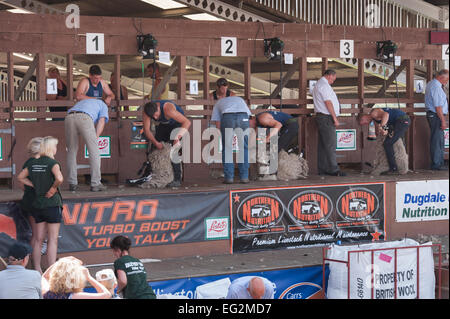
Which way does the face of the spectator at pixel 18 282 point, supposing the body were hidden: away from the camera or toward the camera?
away from the camera

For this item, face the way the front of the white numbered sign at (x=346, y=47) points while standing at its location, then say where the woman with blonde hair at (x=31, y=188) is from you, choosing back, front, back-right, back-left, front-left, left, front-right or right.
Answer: front-right

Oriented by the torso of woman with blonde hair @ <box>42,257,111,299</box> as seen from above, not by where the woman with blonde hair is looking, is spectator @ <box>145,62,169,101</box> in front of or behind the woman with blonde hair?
in front

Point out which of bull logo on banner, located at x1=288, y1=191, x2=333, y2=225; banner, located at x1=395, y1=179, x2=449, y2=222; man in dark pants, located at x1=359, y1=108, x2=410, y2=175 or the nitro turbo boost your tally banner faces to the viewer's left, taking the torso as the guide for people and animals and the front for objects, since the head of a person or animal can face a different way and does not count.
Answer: the man in dark pants

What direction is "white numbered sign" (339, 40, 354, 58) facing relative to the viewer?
toward the camera

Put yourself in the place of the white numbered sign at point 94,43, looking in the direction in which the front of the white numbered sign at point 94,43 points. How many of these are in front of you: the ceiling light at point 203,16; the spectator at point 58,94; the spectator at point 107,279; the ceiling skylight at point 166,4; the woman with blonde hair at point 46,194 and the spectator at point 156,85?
2

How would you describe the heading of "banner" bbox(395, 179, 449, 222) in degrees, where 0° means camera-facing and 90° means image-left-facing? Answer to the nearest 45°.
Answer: approximately 0°

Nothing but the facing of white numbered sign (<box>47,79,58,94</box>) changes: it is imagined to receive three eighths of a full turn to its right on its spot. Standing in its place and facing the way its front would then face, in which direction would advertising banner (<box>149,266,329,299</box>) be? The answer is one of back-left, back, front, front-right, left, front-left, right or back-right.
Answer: back

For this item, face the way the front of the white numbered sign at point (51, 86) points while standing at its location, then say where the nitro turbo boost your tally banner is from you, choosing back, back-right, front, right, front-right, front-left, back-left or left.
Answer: front-left

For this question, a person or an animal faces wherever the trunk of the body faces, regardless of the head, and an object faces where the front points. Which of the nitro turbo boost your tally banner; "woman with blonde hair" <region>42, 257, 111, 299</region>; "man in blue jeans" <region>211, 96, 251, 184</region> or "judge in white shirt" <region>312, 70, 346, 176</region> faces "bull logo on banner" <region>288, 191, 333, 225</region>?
the woman with blonde hair

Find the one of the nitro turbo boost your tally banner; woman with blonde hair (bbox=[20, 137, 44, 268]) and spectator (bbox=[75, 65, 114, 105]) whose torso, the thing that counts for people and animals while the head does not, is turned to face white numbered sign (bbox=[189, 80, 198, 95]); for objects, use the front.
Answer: the woman with blonde hair

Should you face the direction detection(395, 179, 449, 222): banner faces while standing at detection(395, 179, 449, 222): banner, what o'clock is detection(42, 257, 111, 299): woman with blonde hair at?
The woman with blonde hair is roughly at 1 o'clock from the banner.

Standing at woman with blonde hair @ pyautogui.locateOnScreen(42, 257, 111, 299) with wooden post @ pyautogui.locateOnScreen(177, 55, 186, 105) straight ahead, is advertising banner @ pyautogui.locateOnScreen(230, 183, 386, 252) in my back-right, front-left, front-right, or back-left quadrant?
front-right

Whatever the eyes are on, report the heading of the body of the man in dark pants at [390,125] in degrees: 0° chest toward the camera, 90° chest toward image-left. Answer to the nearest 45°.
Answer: approximately 90°

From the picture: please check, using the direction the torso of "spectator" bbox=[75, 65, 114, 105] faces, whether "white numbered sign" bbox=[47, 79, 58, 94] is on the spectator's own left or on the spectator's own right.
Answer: on the spectator's own right

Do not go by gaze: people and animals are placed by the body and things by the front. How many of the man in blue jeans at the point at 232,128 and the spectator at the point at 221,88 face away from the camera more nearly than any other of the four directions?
1

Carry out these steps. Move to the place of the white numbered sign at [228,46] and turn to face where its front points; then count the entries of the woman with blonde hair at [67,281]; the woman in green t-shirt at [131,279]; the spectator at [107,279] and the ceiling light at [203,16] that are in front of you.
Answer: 3

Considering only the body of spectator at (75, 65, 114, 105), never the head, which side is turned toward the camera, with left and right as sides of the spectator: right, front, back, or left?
front

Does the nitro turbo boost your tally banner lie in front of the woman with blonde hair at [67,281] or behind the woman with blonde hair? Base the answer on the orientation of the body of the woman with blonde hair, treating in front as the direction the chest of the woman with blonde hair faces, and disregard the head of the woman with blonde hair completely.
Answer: in front
